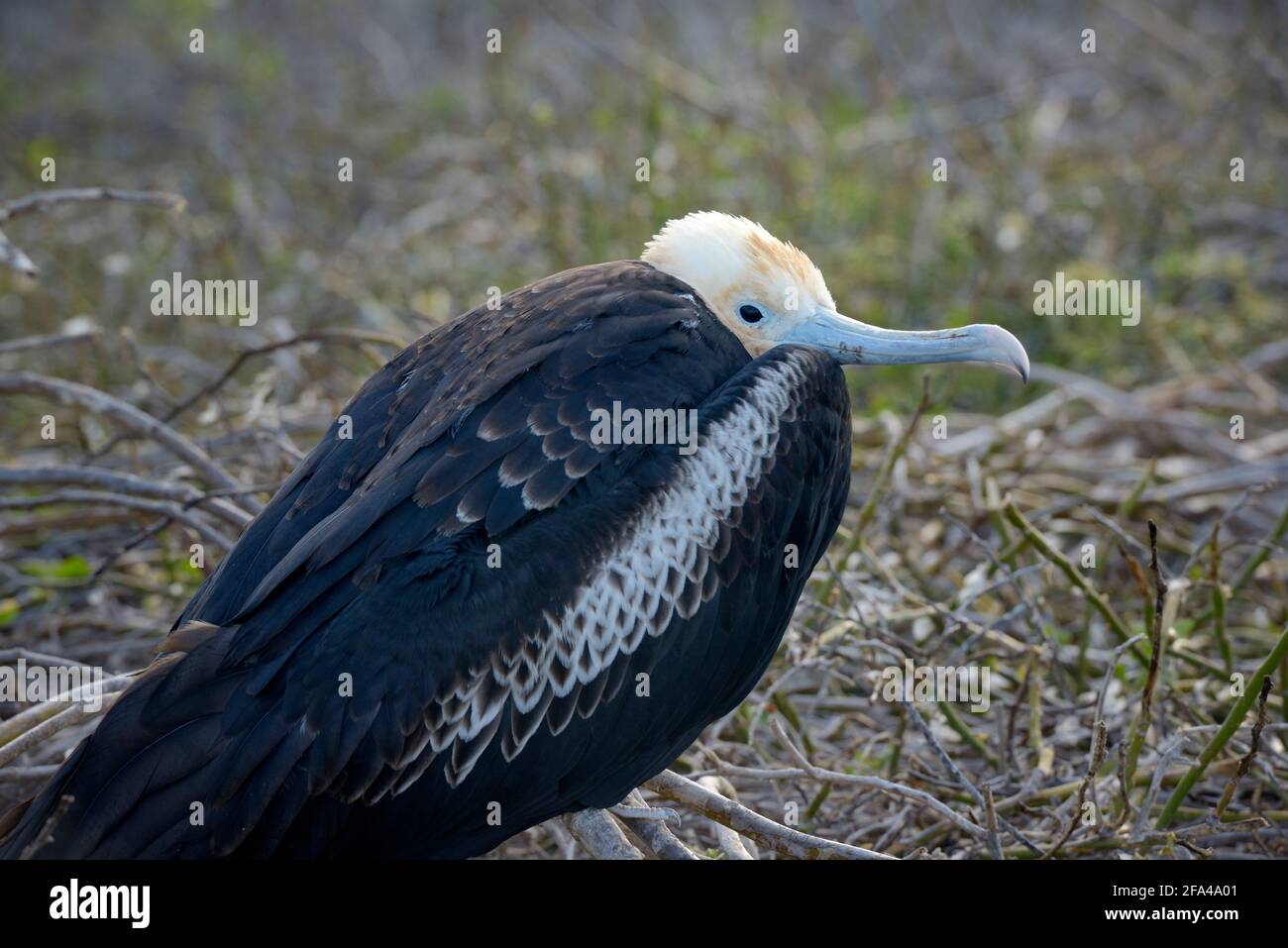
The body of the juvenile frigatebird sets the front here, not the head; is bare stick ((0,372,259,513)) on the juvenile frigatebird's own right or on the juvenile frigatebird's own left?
on the juvenile frigatebird's own left

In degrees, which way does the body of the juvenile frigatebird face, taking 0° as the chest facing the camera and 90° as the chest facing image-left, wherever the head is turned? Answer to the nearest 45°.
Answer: approximately 270°
